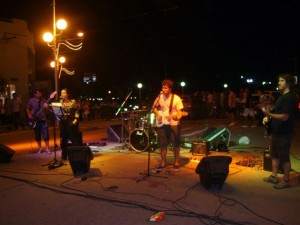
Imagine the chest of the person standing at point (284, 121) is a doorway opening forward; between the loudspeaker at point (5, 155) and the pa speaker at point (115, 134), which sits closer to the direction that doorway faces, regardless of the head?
the loudspeaker

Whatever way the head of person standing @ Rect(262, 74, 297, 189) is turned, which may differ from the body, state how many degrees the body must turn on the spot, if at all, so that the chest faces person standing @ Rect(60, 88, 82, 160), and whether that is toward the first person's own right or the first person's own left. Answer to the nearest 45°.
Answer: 0° — they already face them

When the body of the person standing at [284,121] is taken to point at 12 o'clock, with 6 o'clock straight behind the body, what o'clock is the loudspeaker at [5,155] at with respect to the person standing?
The loudspeaker is roughly at 12 o'clock from the person standing.

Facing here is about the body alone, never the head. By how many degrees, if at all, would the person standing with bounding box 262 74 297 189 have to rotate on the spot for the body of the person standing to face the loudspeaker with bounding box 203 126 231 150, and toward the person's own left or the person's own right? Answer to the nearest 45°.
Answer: approximately 45° to the person's own right

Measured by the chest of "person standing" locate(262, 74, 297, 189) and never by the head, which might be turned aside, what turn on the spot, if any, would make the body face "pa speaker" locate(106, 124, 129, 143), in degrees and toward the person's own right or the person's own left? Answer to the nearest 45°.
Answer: approximately 45° to the person's own right

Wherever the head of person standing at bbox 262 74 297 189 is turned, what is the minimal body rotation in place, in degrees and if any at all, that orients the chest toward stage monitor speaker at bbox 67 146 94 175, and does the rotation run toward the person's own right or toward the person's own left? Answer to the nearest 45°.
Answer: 0° — they already face it

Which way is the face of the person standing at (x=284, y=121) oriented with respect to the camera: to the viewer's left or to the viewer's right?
to the viewer's left

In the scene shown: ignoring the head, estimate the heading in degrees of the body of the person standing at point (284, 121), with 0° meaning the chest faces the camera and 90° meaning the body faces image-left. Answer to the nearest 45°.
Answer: approximately 90°

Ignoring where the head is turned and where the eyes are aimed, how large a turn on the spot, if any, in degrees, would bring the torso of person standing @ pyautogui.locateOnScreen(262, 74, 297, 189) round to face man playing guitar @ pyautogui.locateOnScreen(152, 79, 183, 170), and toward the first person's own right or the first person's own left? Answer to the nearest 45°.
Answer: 0° — they already face them
